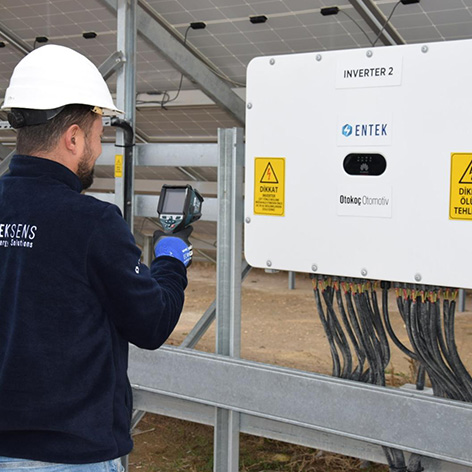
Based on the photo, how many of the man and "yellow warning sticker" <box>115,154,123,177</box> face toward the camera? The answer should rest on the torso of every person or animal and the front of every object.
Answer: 1

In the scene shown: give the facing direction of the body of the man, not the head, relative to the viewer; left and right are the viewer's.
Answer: facing away from the viewer and to the right of the viewer

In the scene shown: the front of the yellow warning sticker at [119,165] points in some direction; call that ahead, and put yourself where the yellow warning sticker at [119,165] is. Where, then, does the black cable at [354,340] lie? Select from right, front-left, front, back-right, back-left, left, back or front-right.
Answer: front-left

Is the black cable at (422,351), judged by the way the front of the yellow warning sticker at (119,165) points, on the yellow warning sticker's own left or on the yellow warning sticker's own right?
on the yellow warning sticker's own left

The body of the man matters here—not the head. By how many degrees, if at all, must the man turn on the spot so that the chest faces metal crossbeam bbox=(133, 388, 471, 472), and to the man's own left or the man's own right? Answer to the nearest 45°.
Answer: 0° — they already face it

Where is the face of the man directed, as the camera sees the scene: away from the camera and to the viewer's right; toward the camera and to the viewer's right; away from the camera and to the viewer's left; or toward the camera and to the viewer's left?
away from the camera and to the viewer's right

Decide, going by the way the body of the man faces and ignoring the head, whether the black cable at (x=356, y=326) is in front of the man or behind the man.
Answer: in front

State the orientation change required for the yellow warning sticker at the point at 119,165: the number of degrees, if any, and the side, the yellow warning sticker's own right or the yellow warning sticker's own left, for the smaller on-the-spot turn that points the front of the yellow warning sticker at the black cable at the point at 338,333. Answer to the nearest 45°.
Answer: approximately 45° to the yellow warning sticker's own left

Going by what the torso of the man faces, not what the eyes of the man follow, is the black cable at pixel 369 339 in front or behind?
in front
